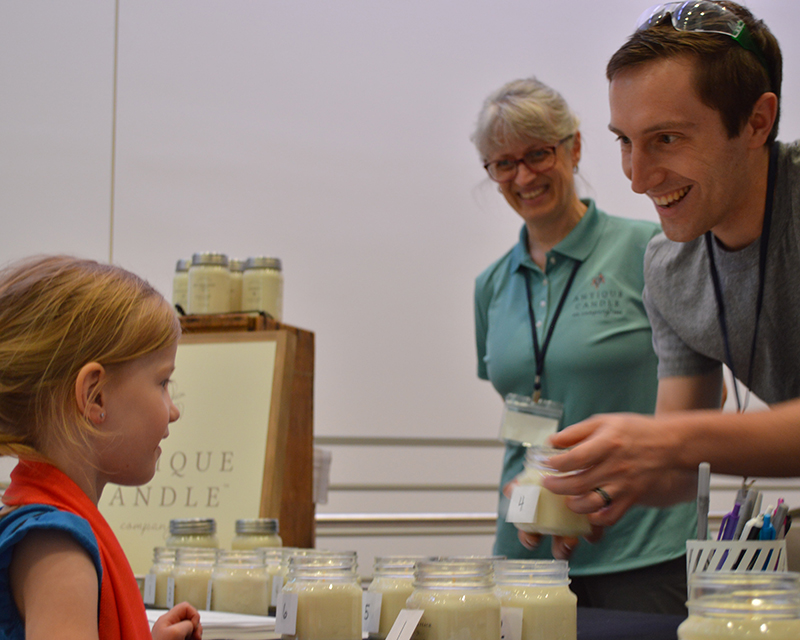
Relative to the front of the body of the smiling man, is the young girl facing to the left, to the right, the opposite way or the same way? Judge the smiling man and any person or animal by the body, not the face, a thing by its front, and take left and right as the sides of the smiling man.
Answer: the opposite way

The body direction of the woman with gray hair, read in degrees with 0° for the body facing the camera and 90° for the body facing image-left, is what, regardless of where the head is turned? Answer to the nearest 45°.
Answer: approximately 45°

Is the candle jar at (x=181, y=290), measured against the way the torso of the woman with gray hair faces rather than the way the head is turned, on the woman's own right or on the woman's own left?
on the woman's own right

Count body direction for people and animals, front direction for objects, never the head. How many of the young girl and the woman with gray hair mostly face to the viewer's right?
1

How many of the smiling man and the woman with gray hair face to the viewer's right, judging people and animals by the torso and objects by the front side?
0

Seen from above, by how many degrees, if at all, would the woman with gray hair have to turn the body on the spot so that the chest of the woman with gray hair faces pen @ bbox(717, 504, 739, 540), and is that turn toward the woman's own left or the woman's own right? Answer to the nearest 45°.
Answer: approximately 45° to the woman's own left

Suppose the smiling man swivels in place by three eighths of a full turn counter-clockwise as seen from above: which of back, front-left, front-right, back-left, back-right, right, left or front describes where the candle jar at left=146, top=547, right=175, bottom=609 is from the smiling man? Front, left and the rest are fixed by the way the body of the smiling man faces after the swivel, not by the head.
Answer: back

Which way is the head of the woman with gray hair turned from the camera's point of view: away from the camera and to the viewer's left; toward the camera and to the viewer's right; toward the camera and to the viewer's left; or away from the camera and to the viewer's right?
toward the camera and to the viewer's left

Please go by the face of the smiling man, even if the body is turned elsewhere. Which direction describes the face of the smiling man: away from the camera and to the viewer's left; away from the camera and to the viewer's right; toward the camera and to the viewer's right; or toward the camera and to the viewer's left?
toward the camera and to the viewer's left

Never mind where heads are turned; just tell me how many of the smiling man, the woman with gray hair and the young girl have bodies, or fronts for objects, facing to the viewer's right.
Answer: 1

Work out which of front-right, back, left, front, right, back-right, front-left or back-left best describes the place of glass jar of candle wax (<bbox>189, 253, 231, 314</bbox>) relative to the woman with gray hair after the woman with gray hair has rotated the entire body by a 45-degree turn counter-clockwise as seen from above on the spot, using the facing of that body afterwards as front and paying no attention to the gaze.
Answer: right

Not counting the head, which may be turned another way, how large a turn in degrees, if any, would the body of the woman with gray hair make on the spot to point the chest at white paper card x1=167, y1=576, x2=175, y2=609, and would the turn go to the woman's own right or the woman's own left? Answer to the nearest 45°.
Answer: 0° — they already face it

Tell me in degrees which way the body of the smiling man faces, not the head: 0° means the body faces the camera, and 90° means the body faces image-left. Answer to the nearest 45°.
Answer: approximately 45°

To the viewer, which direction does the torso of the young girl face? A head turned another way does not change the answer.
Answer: to the viewer's right

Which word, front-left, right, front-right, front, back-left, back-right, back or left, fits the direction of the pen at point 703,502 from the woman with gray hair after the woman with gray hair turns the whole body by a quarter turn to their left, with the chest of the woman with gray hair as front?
front-right
